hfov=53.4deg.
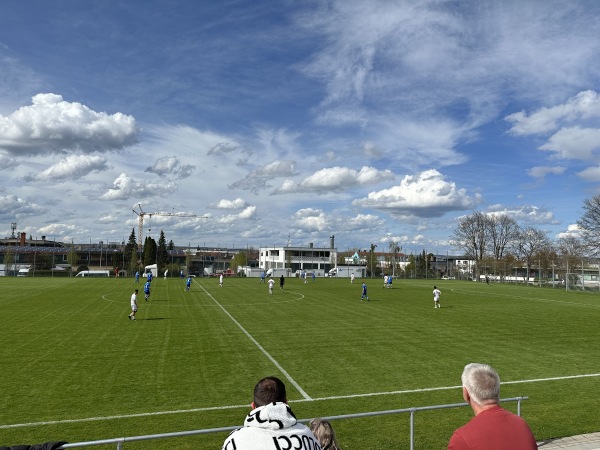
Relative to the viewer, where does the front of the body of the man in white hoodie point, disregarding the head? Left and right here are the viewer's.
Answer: facing away from the viewer

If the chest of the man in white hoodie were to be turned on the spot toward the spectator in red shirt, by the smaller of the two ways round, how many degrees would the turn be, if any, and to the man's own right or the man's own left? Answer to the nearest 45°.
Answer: approximately 90° to the man's own right

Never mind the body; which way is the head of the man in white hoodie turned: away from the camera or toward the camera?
away from the camera
